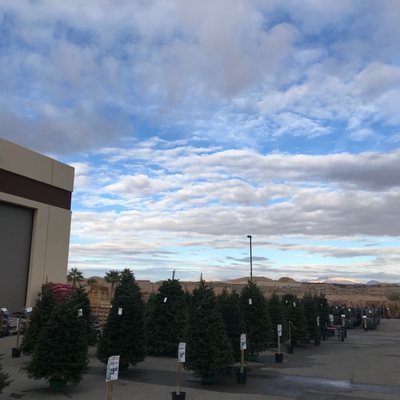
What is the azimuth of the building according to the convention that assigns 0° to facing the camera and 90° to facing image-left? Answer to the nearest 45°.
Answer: approximately 315°

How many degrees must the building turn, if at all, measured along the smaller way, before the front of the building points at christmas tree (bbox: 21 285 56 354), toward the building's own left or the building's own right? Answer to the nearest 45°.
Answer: approximately 45° to the building's own right

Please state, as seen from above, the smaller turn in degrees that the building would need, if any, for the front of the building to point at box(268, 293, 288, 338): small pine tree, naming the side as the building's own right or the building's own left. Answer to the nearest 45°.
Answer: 0° — it already faces it

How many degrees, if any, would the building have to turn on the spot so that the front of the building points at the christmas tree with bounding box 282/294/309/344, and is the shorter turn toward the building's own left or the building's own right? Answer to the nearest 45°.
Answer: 0° — it already faces it

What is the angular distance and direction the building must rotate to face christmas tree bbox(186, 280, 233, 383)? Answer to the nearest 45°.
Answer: approximately 45° to its right
